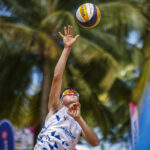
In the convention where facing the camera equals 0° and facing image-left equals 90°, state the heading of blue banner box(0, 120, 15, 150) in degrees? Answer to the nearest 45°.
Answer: approximately 0°

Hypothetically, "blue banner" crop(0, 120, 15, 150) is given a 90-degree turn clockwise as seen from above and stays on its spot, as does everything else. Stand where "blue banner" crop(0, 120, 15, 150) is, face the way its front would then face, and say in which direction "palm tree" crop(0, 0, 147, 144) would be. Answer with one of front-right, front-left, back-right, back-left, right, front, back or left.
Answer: back-right
